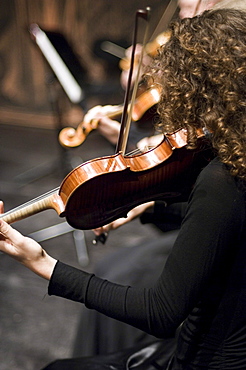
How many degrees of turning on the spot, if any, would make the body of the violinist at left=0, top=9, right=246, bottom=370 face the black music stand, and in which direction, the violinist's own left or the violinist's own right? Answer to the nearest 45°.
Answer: approximately 45° to the violinist's own right

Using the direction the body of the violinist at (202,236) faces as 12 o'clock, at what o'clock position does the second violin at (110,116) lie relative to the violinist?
The second violin is roughly at 1 o'clock from the violinist.

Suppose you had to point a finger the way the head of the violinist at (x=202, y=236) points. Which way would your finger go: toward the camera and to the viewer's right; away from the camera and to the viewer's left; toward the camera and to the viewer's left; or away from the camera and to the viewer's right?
away from the camera and to the viewer's left

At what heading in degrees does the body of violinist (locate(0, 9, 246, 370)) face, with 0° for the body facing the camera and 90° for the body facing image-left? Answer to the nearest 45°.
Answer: approximately 135°
